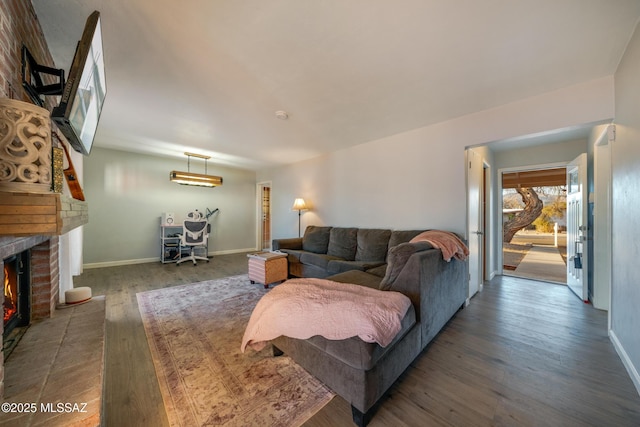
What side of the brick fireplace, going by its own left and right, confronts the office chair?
left

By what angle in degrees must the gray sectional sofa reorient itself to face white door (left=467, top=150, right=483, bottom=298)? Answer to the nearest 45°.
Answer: approximately 180°

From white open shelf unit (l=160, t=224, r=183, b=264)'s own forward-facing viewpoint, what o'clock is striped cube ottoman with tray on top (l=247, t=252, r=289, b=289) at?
The striped cube ottoman with tray on top is roughly at 11 o'clock from the white open shelf unit.

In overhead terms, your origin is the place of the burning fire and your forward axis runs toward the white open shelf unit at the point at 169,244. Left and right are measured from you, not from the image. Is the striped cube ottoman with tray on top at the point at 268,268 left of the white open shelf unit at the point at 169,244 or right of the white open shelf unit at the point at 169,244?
right

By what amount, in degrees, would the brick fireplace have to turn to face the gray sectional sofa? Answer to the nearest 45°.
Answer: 0° — it already faces it
